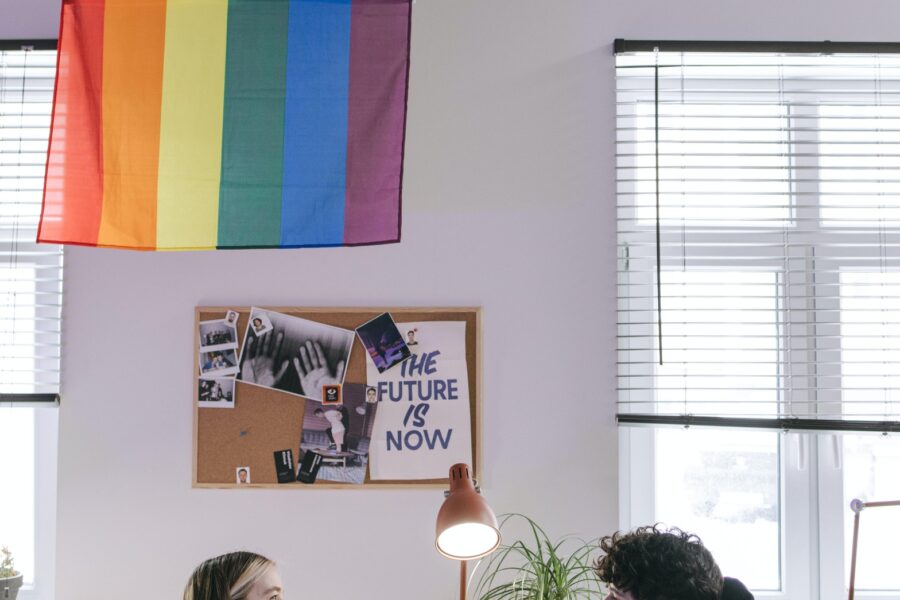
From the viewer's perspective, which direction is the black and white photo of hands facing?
toward the camera

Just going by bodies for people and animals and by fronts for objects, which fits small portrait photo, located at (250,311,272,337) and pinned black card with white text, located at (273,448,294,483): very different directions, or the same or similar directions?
same or similar directions

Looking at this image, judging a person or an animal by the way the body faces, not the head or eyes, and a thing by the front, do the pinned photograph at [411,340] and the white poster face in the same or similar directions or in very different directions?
same or similar directions

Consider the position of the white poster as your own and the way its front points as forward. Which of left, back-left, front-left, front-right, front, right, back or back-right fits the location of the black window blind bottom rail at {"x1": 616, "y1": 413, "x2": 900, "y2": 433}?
left

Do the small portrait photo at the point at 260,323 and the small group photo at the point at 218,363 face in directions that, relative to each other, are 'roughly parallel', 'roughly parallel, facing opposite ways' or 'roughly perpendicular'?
roughly parallel

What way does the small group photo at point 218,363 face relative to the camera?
toward the camera

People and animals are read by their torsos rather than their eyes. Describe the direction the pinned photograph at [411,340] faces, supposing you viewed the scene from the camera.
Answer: facing the viewer

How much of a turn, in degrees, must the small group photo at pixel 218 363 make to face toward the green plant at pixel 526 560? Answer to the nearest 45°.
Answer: approximately 90° to its left

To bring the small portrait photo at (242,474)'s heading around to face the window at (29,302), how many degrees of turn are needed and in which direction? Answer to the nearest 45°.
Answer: approximately 90° to its right

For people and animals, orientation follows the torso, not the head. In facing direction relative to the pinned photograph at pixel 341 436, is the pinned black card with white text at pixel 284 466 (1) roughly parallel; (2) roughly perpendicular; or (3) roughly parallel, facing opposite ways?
roughly parallel

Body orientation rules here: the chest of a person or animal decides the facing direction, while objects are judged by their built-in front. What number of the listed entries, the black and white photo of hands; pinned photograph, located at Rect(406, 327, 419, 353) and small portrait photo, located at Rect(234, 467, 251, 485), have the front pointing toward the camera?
3

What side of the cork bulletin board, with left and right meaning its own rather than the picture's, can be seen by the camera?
front

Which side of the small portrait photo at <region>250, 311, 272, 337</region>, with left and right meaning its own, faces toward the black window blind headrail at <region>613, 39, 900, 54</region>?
left
